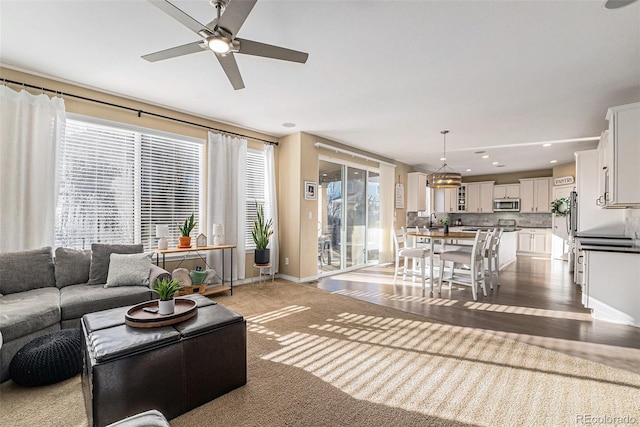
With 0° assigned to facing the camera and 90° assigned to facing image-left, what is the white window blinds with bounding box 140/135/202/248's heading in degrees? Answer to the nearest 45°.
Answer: approximately 315°

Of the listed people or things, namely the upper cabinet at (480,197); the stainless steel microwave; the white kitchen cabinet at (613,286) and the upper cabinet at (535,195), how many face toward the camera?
3

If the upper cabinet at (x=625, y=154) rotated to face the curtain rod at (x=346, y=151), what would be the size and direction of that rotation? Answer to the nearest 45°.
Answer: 0° — it already faces it

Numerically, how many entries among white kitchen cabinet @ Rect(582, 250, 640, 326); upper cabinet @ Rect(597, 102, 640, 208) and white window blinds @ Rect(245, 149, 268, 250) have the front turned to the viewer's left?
2

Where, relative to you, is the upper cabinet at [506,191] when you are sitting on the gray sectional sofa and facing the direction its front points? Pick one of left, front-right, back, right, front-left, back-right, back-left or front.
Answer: front-left

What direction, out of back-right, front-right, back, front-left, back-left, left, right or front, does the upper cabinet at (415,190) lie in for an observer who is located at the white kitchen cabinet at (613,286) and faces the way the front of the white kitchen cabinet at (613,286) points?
front-right

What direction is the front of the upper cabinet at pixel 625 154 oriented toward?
to the viewer's left

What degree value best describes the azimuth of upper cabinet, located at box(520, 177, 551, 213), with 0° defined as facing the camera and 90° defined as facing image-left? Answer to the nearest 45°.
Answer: approximately 0°

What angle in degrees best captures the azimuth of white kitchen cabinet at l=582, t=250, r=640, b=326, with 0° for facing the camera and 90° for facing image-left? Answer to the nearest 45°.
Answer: approximately 90°

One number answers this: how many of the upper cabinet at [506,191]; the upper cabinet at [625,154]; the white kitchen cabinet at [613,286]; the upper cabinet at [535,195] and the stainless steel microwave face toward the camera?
3

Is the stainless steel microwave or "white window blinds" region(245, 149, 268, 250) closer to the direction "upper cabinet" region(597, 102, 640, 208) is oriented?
the white window blinds

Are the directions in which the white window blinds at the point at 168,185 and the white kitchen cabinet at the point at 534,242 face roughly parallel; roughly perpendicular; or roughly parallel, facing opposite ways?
roughly perpendicular

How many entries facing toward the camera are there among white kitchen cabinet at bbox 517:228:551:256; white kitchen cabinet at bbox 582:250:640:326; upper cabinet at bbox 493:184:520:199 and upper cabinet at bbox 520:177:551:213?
3
